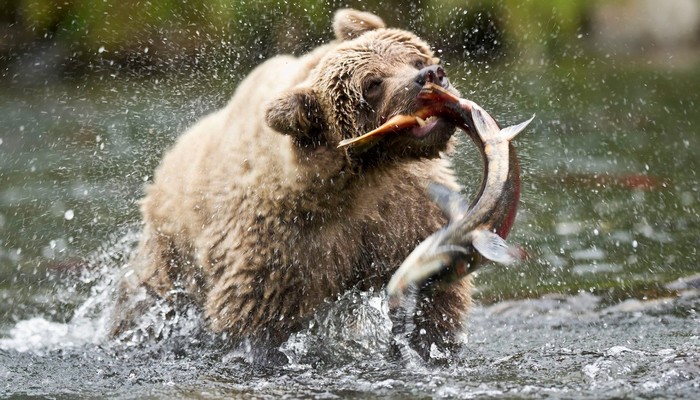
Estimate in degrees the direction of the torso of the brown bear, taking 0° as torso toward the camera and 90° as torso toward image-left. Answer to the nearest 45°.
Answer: approximately 315°
